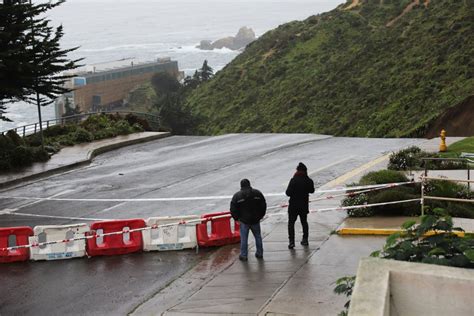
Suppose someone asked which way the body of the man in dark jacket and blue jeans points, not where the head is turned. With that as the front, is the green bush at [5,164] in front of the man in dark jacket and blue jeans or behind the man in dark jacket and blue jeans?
in front

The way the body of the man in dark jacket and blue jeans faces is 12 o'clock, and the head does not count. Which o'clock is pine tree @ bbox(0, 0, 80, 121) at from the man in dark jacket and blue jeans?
The pine tree is roughly at 11 o'clock from the man in dark jacket and blue jeans.

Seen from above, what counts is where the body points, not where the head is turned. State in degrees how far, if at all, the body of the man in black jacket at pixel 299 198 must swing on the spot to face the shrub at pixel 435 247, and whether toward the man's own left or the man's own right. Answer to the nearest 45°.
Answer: approximately 180°

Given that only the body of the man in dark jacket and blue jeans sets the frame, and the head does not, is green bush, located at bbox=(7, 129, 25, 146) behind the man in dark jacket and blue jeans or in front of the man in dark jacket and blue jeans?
in front

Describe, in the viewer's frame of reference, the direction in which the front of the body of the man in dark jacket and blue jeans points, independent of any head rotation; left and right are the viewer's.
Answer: facing away from the viewer

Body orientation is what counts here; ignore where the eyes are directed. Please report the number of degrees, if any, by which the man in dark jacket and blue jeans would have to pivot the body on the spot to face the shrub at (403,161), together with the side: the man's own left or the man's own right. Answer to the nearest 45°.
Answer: approximately 45° to the man's own right

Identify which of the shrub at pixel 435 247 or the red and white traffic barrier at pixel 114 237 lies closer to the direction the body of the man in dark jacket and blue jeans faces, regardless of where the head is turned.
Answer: the red and white traffic barrier
